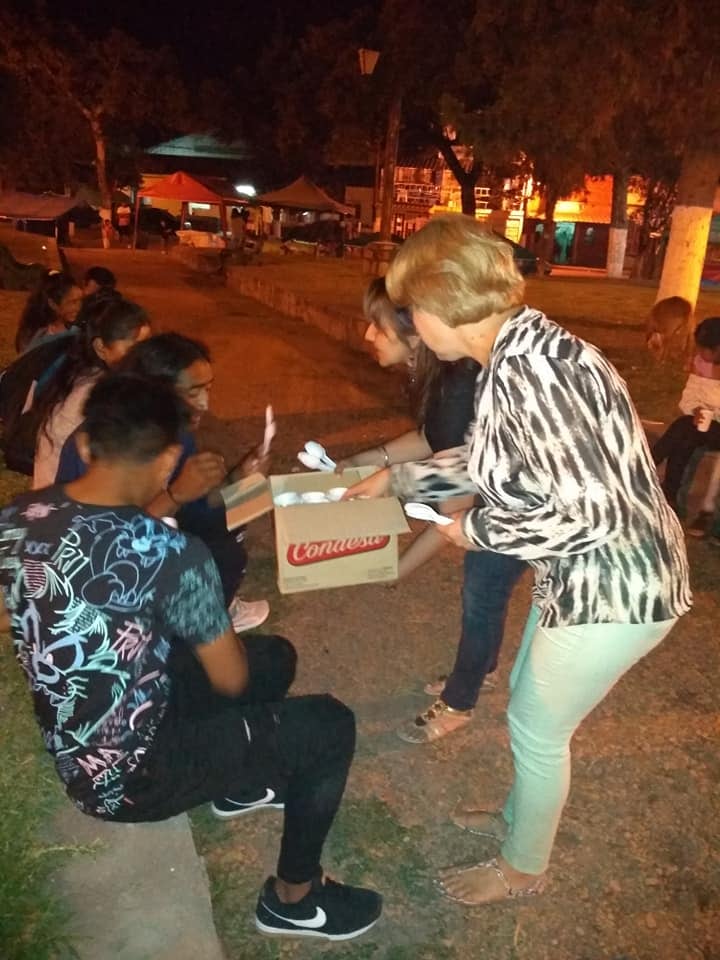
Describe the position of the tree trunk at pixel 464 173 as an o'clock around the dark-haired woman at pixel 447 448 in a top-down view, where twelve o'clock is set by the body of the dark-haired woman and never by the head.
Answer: The tree trunk is roughly at 3 o'clock from the dark-haired woman.

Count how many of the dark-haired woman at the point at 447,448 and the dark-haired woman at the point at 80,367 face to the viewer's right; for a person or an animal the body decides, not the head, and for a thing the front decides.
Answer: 1

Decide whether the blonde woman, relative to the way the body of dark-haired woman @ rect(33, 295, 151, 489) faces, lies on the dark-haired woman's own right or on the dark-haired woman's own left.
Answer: on the dark-haired woman's own right

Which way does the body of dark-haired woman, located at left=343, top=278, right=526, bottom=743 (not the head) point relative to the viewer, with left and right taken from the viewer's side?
facing to the left of the viewer

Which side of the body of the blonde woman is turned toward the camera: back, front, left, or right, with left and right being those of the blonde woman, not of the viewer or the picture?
left

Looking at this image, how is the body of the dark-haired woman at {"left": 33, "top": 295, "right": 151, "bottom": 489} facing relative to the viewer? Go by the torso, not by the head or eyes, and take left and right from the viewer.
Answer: facing to the right of the viewer

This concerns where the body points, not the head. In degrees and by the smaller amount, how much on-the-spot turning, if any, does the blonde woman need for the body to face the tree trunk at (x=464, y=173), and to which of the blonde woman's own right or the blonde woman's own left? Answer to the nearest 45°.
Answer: approximately 90° to the blonde woman's own right

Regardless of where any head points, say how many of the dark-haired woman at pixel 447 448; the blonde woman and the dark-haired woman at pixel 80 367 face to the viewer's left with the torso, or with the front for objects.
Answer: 2

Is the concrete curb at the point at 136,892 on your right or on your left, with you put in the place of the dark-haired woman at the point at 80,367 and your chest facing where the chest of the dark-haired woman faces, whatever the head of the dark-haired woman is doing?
on your right

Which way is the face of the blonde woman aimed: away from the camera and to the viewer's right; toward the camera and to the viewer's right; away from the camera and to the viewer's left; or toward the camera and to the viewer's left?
away from the camera and to the viewer's left

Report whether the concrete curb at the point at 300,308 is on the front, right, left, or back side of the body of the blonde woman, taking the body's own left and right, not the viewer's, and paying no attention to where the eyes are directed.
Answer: right
